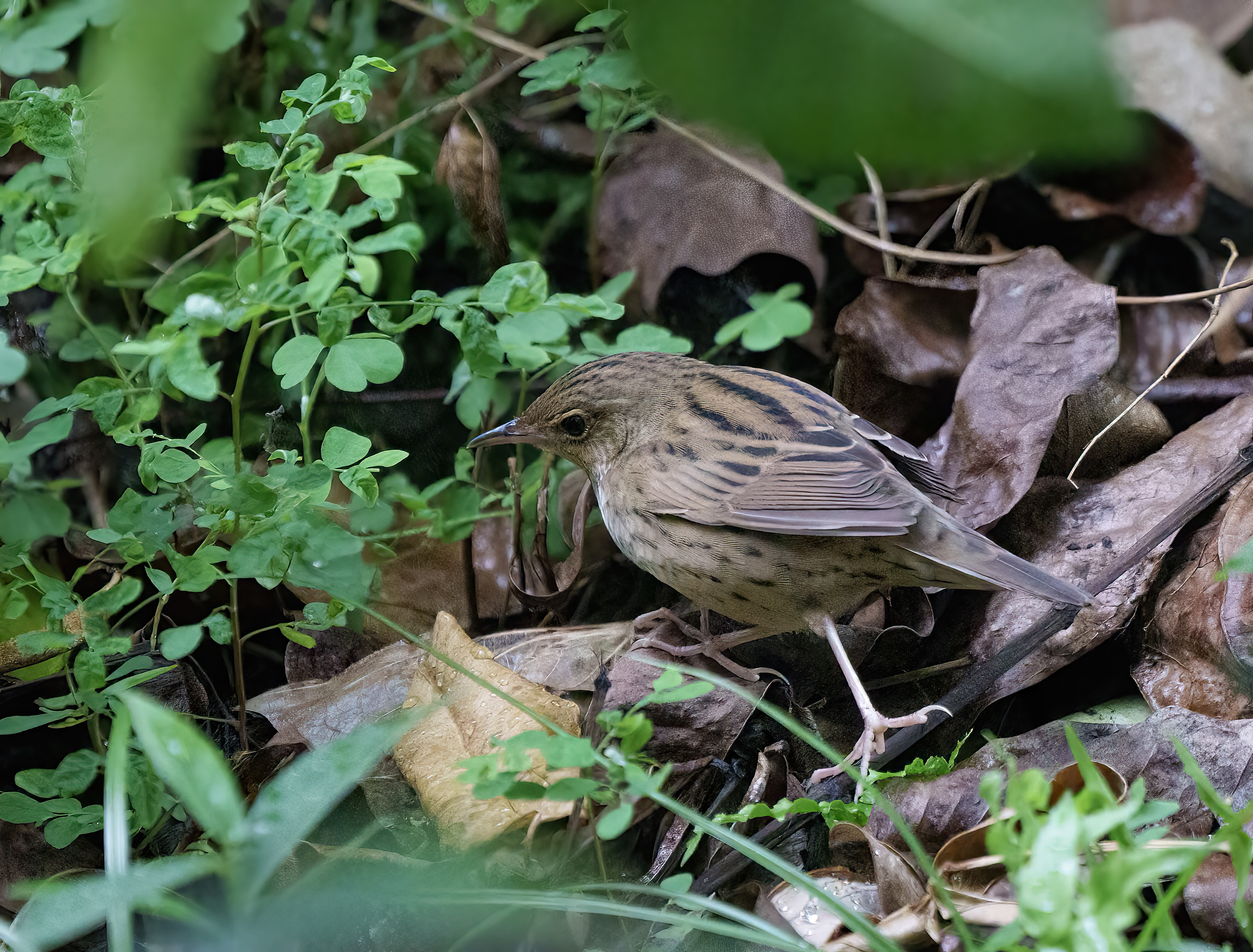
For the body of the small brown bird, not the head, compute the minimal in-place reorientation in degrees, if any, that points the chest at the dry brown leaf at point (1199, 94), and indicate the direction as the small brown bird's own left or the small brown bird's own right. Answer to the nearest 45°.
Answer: approximately 135° to the small brown bird's own right

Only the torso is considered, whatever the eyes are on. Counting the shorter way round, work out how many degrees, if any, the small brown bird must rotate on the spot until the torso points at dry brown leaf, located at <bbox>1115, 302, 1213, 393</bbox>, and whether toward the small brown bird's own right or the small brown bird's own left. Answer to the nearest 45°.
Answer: approximately 135° to the small brown bird's own right

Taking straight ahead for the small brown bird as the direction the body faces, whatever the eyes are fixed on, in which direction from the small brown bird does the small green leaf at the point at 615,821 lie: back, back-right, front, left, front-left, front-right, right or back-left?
left

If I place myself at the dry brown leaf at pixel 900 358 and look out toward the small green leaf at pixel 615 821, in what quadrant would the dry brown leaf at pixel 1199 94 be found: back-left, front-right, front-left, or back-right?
back-left

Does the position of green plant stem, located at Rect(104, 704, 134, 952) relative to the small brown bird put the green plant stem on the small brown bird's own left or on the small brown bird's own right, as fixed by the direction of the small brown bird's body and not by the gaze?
on the small brown bird's own left

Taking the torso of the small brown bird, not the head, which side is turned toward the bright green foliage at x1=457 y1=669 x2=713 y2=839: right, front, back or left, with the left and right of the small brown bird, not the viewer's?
left

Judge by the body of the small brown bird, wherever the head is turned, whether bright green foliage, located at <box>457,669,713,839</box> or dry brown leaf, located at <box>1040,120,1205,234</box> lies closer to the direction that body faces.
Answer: the bright green foliage

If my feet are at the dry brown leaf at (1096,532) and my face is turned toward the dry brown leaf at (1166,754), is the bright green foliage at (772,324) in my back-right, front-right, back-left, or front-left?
back-right

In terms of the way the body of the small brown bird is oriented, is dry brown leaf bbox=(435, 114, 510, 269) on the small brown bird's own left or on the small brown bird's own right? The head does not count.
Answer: on the small brown bird's own right

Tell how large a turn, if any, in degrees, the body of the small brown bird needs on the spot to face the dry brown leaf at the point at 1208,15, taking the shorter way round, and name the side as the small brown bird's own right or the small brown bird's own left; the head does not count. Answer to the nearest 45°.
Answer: approximately 135° to the small brown bird's own right

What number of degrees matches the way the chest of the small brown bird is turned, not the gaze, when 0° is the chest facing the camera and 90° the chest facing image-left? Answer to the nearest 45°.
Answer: approximately 90°

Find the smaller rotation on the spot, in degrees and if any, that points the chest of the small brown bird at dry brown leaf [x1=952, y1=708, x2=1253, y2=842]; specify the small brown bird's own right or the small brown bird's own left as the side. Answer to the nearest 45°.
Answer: approximately 135° to the small brown bird's own left

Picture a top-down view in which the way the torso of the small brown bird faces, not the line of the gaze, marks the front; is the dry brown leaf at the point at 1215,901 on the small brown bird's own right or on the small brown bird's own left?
on the small brown bird's own left
